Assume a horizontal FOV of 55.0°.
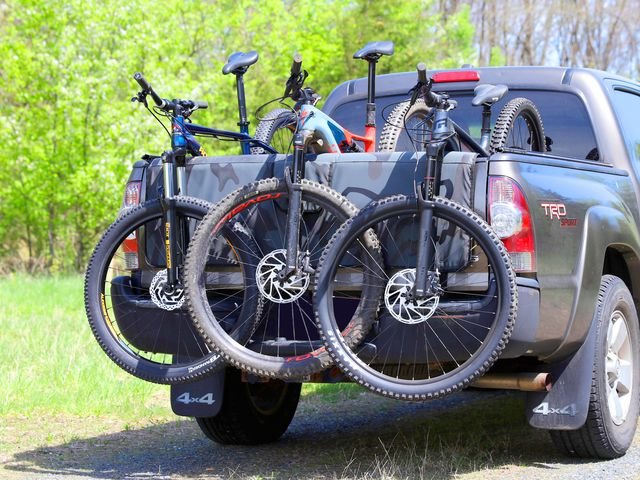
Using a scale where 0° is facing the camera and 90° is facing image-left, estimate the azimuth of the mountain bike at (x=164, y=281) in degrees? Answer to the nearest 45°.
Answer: approximately 45°

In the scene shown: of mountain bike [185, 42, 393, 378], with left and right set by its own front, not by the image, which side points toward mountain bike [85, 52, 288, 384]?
right

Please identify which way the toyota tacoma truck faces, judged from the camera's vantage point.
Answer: facing away from the viewer and to the right of the viewer

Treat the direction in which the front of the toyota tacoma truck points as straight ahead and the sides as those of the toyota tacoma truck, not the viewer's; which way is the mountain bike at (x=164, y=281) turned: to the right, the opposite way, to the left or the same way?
the opposite way

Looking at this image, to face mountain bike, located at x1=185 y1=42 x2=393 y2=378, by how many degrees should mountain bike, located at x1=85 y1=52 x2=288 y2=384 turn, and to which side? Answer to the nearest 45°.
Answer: approximately 90° to its left

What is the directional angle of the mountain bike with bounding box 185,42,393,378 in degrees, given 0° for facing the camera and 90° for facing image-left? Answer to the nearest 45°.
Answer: approximately 45°
